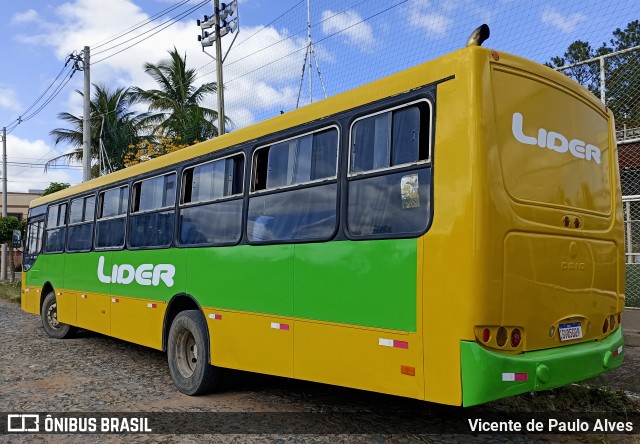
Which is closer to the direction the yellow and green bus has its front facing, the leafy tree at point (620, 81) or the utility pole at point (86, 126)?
the utility pole

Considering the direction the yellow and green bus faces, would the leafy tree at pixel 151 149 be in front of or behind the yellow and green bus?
in front

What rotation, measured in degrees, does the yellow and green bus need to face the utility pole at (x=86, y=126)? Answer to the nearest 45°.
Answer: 0° — it already faces it

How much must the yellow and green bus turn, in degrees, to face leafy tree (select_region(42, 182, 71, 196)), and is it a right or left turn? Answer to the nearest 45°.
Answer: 0° — it already faces it

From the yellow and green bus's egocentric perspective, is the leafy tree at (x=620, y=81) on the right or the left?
on its right

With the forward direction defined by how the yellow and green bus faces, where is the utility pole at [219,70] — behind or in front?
in front

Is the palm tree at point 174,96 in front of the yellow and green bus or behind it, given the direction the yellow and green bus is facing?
in front

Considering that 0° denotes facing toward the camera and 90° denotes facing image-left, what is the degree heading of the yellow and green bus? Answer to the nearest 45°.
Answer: approximately 135°
